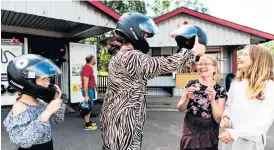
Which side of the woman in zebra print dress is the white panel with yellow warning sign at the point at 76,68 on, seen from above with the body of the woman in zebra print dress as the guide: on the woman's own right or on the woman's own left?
on the woman's own left

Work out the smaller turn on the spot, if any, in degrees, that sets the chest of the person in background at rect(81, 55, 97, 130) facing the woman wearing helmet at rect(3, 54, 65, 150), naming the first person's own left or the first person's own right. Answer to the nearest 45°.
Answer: approximately 90° to the first person's own right

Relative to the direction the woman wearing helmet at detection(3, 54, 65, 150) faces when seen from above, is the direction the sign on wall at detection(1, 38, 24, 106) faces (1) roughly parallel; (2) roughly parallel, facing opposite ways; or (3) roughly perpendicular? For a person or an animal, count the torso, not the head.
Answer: roughly perpendicular

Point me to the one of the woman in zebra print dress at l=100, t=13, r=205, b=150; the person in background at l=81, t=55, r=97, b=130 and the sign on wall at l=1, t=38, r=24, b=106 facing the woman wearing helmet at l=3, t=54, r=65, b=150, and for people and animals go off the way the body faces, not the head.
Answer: the sign on wall
